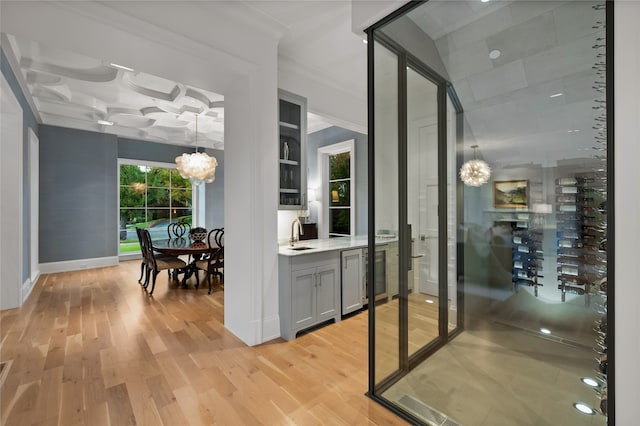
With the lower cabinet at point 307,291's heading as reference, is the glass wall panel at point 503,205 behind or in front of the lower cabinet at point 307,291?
in front

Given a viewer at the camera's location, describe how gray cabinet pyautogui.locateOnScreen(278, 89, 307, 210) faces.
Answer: facing the viewer and to the right of the viewer

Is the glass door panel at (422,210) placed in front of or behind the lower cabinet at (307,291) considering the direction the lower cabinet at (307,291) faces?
in front

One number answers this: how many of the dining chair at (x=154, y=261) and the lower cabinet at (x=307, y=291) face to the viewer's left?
0

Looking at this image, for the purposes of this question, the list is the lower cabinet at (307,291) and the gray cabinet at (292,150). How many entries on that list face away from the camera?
0

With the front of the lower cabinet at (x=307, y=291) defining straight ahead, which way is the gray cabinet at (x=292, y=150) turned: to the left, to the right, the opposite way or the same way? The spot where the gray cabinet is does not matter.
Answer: the same way

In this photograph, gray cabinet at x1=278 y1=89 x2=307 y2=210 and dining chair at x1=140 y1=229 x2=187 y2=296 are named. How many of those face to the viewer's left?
0

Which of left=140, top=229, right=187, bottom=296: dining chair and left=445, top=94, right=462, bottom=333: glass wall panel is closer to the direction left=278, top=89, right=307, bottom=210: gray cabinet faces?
the glass wall panel

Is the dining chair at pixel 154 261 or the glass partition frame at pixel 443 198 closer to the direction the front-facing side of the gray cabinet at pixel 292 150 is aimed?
the glass partition frame

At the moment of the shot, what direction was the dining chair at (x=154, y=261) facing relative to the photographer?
facing away from the viewer and to the right of the viewer

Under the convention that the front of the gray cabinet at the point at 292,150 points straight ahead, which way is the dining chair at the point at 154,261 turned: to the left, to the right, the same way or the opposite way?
to the left

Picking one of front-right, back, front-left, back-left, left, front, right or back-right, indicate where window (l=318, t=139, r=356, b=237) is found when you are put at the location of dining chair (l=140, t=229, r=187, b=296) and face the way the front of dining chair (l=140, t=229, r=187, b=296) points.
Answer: front-right

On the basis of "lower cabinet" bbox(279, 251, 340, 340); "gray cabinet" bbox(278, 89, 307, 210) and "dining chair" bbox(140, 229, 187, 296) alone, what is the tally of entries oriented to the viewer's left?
0

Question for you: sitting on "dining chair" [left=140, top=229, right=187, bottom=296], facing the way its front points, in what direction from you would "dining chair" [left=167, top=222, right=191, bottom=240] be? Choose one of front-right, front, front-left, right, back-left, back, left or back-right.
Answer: front-left

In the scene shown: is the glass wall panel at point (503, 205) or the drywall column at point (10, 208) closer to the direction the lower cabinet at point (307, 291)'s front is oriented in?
the glass wall panel
